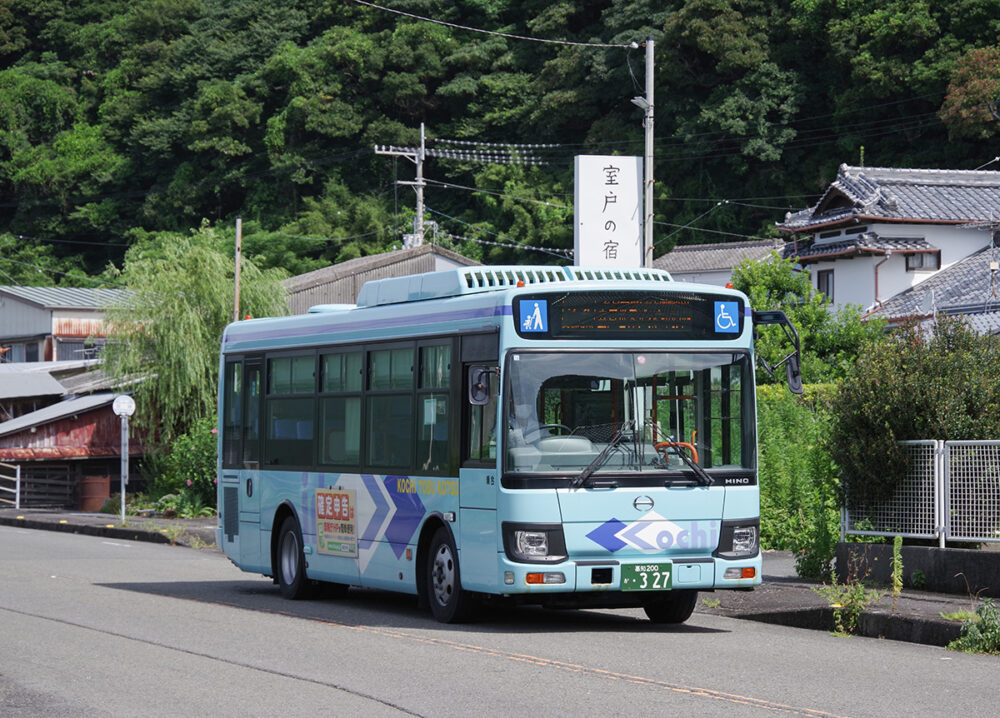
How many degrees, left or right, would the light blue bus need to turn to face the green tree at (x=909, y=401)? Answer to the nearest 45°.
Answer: approximately 90° to its left

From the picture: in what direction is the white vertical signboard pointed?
toward the camera

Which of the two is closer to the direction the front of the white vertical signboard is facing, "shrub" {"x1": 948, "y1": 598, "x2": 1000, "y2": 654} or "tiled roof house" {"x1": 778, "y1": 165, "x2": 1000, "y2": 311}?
the shrub

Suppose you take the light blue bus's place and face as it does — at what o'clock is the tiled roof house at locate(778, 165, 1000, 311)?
The tiled roof house is roughly at 8 o'clock from the light blue bus.

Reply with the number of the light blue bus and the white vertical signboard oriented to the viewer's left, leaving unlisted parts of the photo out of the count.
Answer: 0

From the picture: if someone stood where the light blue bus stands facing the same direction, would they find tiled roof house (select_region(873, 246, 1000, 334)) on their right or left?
on their left

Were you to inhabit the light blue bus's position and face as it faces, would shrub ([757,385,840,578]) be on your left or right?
on your left

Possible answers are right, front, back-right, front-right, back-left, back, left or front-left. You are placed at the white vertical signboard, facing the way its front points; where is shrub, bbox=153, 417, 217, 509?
back-right

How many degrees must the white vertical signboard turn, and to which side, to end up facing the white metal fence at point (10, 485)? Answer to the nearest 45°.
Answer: approximately 135° to its right

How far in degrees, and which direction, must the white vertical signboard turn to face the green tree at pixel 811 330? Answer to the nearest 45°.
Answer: approximately 45° to its left

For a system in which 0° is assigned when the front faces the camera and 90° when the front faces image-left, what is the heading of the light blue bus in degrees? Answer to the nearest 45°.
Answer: approximately 315°

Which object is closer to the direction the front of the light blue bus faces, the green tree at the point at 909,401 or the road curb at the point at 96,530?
the green tree
